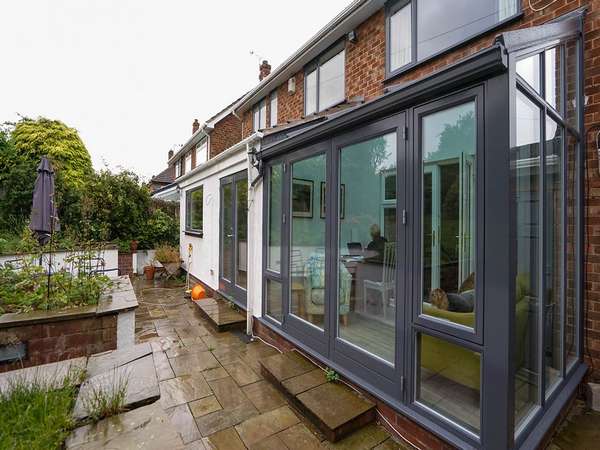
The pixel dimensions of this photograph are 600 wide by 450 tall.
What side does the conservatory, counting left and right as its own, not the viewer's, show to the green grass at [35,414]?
front

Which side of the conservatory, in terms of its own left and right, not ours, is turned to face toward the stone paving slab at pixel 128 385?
front

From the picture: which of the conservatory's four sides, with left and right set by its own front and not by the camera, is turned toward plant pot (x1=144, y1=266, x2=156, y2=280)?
right

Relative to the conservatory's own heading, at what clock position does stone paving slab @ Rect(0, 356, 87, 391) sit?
The stone paving slab is roughly at 1 o'clock from the conservatory.

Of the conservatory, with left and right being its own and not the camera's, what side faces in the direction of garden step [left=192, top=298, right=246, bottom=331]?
right

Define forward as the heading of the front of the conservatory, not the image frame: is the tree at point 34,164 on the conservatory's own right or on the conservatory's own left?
on the conservatory's own right

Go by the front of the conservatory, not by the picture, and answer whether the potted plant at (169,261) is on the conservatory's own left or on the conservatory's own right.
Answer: on the conservatory's own right

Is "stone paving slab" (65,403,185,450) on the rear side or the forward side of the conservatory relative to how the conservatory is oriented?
on the forward side

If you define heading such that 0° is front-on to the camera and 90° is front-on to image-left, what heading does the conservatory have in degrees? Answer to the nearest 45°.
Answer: approximately 45°
